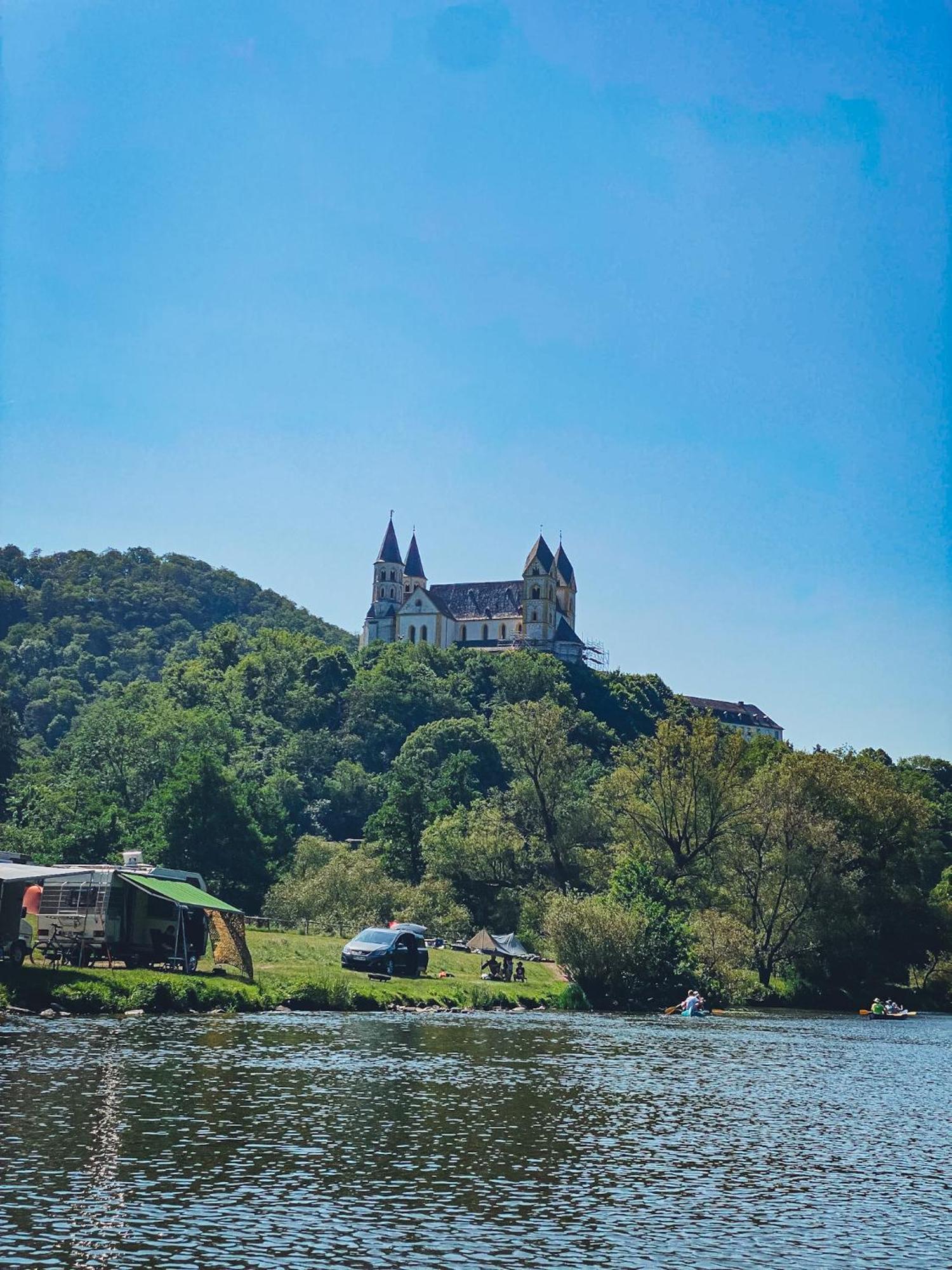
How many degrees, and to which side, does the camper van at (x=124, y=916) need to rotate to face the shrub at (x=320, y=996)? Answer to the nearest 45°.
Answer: approximately 45° to its right

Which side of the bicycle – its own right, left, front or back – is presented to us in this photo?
left

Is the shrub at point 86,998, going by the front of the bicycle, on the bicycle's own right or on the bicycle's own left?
on the bicycle's own left

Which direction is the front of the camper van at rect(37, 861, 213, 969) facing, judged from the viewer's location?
facing away from the viewer and to the right of the viewer

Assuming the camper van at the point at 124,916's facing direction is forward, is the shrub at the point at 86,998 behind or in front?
behind
